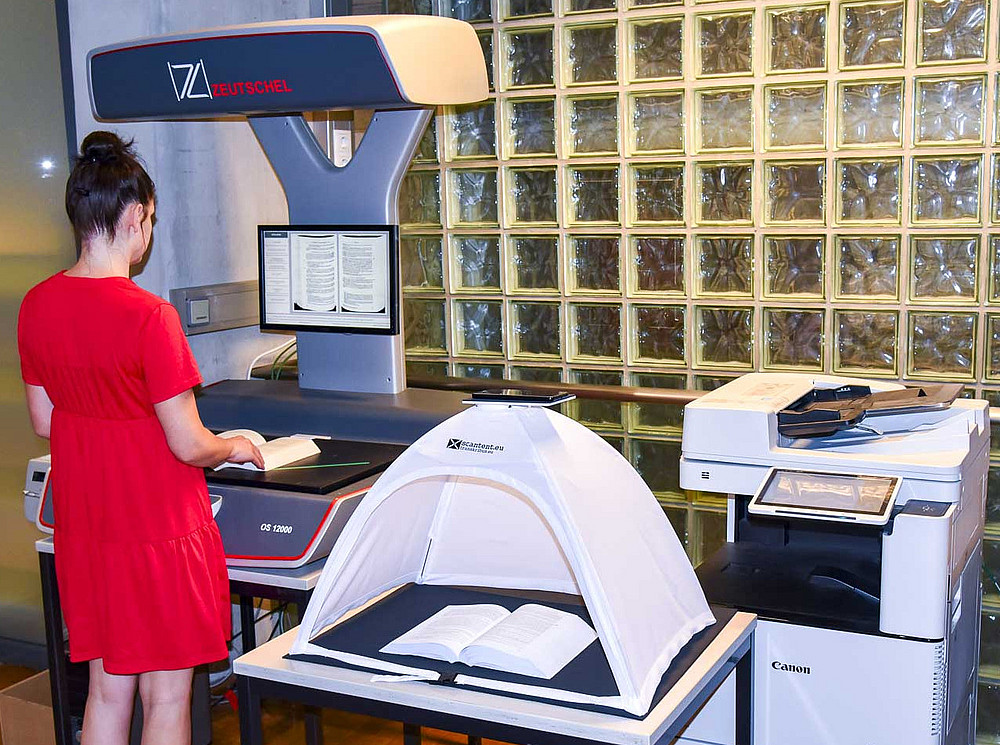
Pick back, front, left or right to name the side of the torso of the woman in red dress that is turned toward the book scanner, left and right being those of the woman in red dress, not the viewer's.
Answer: front

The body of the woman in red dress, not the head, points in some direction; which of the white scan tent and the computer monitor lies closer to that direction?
the computer monitor

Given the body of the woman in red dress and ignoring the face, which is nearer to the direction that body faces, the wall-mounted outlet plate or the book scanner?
the book scanner

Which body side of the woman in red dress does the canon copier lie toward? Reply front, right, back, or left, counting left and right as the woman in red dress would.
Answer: right

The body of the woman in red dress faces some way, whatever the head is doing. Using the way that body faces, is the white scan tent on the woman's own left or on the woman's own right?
on the woman's own right

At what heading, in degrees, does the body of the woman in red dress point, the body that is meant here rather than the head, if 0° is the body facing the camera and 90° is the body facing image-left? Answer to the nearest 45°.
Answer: approximately 225°

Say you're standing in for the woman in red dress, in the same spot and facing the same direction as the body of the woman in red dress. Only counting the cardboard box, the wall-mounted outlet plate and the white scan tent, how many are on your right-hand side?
1

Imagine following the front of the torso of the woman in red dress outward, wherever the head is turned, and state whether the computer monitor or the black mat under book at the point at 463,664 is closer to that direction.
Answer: the computer monitor

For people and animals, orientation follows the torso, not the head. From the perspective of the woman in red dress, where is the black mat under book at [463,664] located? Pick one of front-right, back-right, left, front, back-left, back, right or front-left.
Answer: right

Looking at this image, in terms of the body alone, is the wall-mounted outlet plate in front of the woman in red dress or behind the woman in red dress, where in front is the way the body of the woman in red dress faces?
in front

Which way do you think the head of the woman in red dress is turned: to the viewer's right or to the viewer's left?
to the viewer's right

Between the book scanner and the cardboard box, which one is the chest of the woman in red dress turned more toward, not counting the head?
the book scanner

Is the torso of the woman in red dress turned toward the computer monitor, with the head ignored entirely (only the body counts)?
yes
